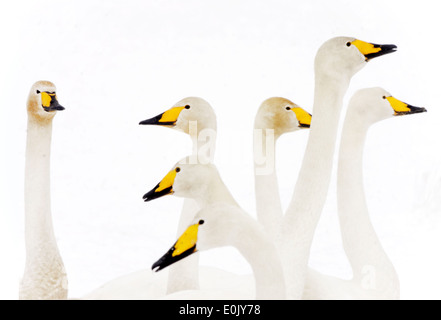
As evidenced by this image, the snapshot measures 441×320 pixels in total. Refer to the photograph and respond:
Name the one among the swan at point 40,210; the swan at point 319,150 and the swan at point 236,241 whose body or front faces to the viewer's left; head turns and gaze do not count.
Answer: the swan at point 236,241

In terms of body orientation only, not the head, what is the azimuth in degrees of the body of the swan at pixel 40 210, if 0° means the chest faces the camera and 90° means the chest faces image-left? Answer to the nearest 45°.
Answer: approximately 315°

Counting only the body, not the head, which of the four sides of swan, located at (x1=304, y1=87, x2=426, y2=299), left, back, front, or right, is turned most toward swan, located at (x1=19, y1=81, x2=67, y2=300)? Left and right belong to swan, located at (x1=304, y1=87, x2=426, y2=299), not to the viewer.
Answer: back

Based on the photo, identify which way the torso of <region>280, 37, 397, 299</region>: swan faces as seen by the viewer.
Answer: to the viewer's right

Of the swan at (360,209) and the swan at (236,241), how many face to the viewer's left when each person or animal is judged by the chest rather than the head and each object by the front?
1

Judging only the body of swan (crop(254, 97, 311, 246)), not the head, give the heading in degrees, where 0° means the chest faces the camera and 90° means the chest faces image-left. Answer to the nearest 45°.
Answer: approximately 270°

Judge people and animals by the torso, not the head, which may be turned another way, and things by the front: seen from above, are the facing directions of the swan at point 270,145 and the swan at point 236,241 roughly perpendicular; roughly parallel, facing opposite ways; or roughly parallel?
roughly parallel, facing opposite ways

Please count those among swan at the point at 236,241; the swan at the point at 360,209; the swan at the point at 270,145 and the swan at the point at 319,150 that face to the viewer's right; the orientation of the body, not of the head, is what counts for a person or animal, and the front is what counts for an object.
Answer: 3
